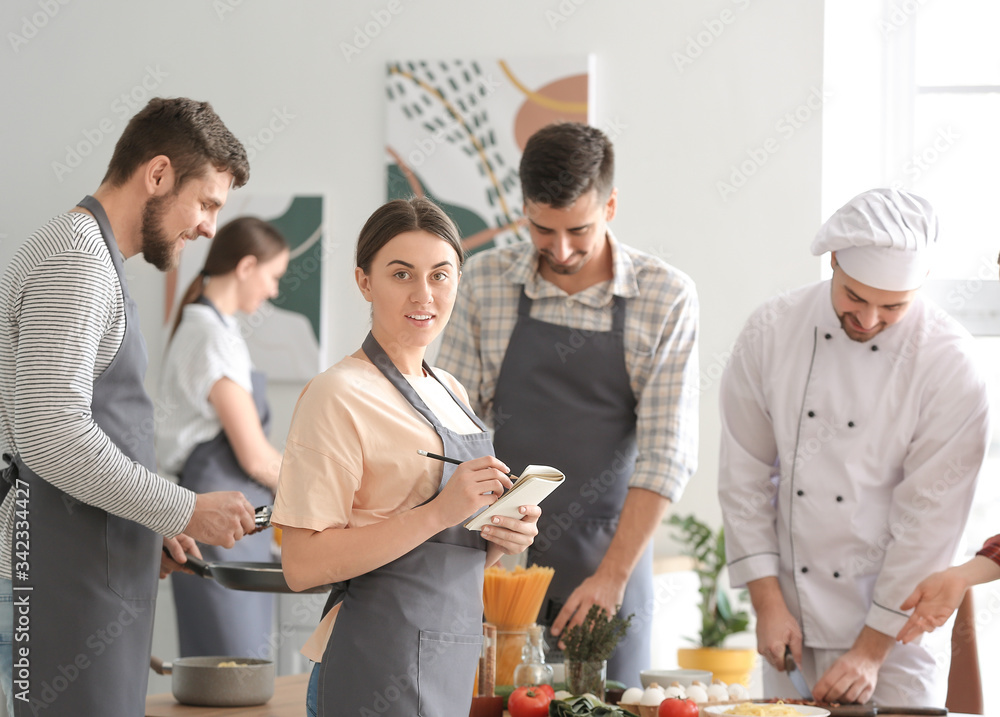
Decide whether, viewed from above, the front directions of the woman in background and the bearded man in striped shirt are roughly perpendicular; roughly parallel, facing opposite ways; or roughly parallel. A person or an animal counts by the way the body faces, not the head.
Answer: roughly parallel

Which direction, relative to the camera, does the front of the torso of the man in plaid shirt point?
toward the camera

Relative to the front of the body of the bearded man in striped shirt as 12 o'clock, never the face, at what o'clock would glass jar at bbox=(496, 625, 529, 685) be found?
The glass jar is roughly at 12 o'clock from the bearded man in striped shirt.

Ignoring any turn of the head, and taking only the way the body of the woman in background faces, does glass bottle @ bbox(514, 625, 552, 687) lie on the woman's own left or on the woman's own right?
on the woman's own right

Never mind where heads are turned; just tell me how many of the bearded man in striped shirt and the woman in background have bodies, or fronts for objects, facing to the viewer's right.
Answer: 2

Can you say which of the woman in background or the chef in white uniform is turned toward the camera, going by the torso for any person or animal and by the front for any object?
the chef in white uniform

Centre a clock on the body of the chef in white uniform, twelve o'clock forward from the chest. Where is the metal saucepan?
The metal saucepan is roughly at 2 o'clock from the chef in white uniform.

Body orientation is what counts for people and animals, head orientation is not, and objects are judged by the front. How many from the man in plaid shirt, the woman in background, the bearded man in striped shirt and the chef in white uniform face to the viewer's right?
2

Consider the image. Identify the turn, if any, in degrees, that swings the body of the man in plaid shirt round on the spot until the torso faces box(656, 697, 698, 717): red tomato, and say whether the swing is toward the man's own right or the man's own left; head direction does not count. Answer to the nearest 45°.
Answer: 0° — they already face it

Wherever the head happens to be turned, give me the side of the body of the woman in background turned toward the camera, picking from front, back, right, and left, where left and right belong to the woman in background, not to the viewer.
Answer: right

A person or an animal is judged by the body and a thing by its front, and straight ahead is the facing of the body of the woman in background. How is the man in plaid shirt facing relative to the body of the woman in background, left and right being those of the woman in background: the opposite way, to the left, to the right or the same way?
to the right

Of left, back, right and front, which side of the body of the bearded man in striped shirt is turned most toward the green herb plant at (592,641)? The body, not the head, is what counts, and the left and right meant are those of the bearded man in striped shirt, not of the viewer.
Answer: front

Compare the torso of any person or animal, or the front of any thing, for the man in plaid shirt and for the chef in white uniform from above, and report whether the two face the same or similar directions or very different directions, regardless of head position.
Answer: same or similar directions

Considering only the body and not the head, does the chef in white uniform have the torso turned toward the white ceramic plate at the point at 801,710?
yes

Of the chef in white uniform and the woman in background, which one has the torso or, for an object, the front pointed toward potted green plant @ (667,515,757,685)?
the woman in background

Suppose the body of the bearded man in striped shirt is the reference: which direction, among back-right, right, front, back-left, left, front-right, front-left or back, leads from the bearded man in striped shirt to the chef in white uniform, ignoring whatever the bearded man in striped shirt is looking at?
front
